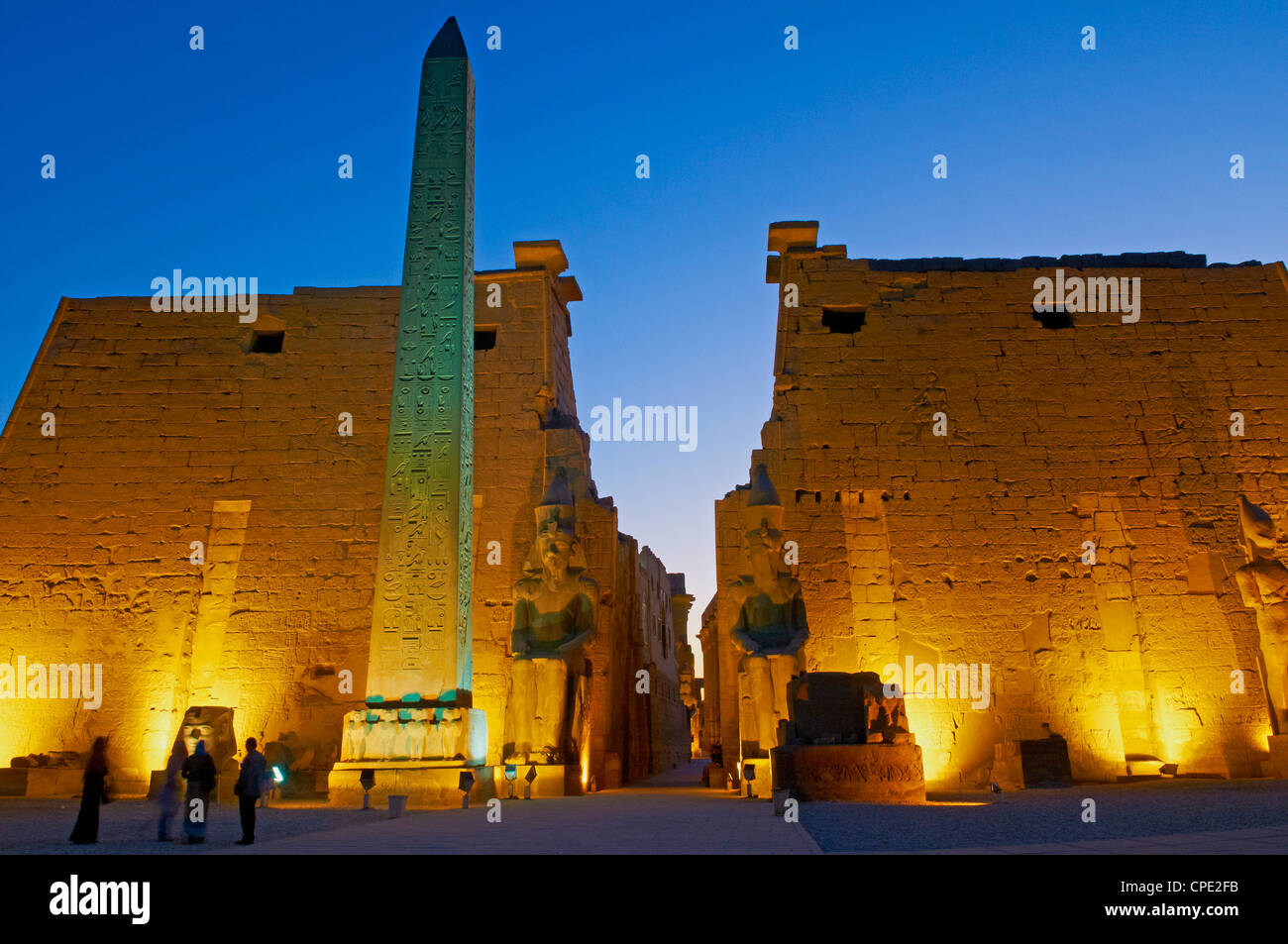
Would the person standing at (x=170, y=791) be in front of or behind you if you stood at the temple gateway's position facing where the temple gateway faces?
in front

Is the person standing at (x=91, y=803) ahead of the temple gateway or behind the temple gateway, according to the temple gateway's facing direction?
ahead

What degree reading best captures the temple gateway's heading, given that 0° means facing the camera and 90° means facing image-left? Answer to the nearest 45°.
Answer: approximately 0°

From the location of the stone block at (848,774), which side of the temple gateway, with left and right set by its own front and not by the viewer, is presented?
front

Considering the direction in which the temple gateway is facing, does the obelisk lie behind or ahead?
ahead

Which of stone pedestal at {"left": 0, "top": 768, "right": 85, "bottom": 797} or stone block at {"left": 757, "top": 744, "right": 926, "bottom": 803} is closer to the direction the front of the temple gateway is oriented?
the stone block
